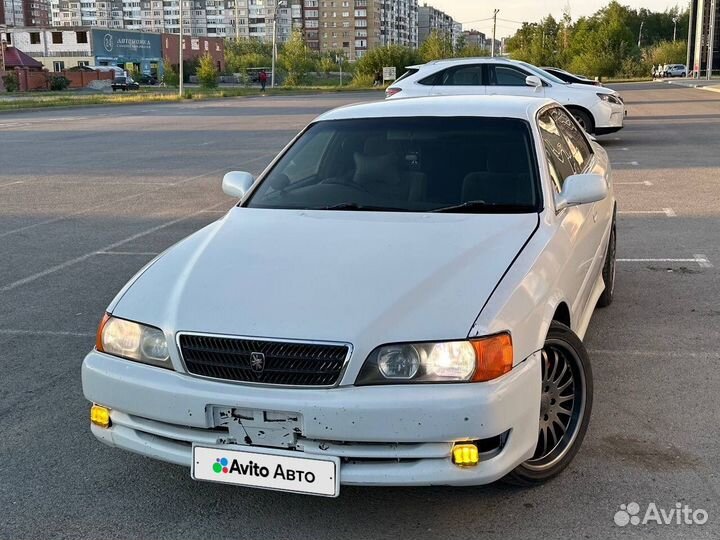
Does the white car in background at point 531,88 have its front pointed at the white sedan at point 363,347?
no

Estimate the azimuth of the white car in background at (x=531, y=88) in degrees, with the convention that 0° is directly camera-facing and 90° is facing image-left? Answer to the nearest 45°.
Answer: approximately 270°

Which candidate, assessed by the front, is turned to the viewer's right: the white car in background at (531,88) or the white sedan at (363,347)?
the white car in background

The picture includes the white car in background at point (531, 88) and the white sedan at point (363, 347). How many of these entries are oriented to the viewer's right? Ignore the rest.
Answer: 1

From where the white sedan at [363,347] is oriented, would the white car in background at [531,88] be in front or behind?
behind

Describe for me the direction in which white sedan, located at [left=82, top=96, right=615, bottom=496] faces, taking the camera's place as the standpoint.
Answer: facing the viewer and to the left of the viewer
